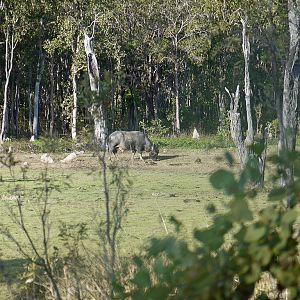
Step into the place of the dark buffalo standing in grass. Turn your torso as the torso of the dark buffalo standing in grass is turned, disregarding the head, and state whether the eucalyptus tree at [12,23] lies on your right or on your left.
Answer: on your left

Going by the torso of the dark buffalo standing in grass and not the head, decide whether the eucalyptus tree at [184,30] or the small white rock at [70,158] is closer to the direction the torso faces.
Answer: the eucalyptus tree

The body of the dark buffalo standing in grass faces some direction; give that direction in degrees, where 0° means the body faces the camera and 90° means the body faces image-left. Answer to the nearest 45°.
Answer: approximately 270°

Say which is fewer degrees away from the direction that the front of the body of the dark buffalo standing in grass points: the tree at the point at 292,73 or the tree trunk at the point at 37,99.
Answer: the tree

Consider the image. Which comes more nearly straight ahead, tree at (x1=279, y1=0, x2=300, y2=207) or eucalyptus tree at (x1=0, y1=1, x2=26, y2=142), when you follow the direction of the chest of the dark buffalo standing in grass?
the tree

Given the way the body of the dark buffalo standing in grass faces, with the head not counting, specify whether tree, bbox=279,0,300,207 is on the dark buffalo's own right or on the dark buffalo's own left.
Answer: on the dark buffalo's own right

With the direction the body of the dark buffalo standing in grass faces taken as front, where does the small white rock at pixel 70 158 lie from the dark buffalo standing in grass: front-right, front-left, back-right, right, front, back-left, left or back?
back-right

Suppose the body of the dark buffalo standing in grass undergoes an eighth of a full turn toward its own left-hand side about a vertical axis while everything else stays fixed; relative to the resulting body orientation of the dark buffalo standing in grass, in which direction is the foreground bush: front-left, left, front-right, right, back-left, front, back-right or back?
back-right

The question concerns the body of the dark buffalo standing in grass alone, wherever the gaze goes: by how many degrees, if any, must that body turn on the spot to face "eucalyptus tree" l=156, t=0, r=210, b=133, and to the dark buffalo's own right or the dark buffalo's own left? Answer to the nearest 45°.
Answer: approximately 90° to the dark buffalo's own left
